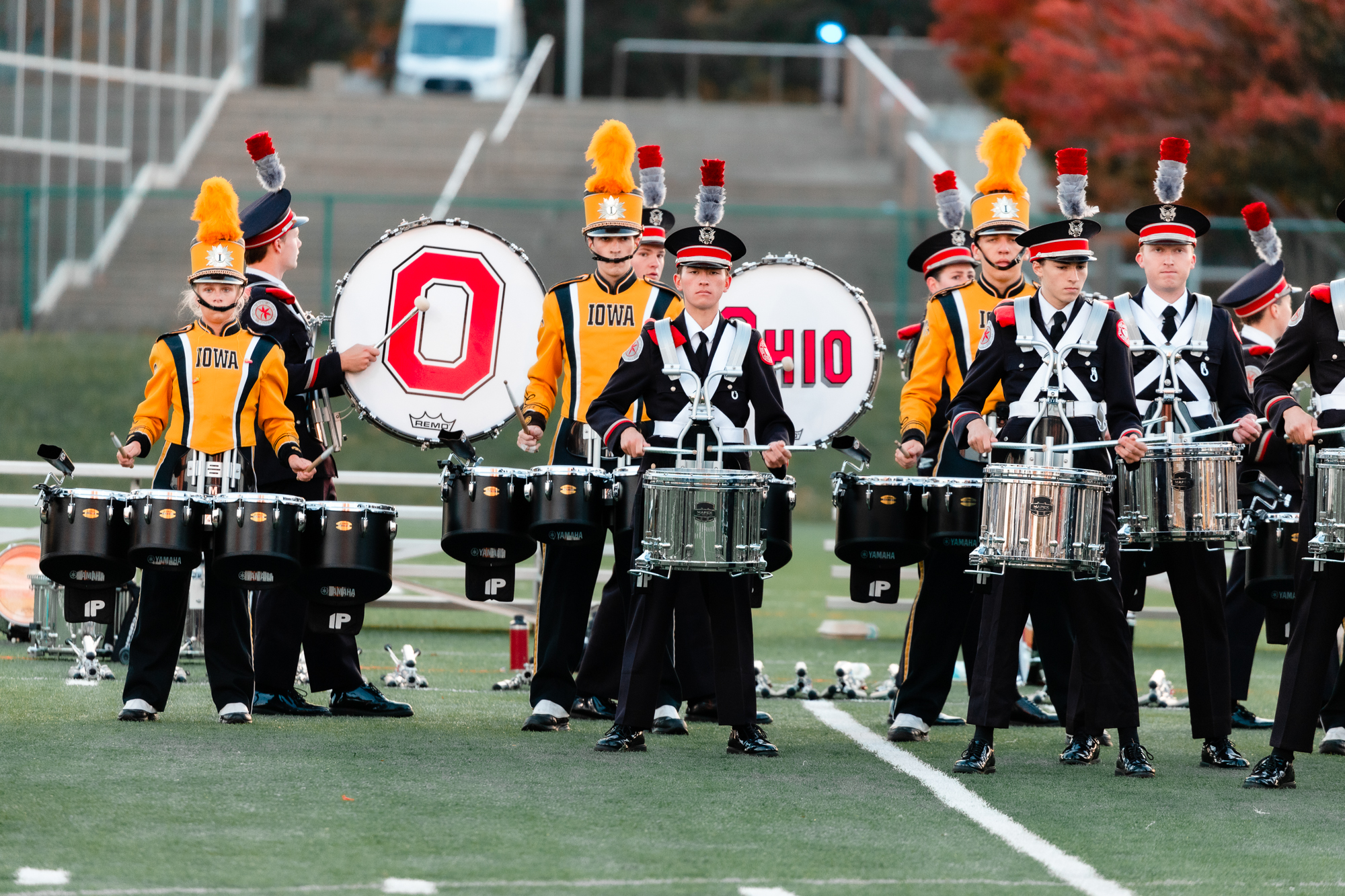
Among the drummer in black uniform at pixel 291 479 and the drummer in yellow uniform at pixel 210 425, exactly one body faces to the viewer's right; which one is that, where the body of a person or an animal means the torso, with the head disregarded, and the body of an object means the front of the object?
the drummer in black uniform

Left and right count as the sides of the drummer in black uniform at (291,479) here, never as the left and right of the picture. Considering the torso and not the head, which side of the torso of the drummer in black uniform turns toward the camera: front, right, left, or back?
right

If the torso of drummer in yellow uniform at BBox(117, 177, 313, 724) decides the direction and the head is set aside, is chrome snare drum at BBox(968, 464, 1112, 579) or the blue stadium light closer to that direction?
the chrome snare drum

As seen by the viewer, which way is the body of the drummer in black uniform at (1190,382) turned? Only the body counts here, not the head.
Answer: toward the camera

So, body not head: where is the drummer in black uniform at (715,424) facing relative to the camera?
toward the camera

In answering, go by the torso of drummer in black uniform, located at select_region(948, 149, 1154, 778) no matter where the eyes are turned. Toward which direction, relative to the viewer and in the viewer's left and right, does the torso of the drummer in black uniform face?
facing the viewer

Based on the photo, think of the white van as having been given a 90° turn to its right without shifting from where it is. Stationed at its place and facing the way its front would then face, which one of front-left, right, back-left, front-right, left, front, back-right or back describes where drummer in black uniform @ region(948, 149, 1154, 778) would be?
left

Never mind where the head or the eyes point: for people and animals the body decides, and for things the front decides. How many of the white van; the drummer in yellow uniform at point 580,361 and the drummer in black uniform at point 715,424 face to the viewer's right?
0

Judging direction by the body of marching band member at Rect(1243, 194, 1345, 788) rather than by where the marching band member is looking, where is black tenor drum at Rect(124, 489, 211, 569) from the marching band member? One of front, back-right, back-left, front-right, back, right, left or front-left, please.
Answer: right

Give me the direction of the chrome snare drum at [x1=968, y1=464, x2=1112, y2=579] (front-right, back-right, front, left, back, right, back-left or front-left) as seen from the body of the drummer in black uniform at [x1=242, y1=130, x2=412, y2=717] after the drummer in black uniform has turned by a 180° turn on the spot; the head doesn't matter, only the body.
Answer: back-left

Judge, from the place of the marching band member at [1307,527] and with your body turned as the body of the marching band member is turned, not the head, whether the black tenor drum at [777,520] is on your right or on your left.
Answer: on your right

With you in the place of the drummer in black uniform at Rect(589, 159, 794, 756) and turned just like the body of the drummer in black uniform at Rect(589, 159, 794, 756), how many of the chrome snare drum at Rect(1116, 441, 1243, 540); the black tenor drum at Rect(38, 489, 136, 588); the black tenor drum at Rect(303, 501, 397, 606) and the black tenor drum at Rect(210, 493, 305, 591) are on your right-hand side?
3
